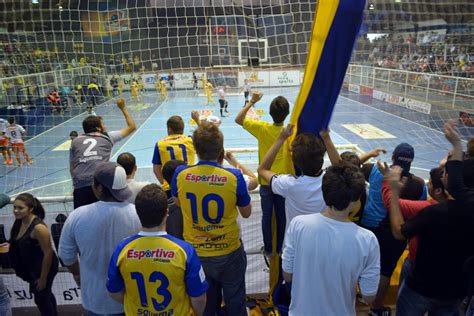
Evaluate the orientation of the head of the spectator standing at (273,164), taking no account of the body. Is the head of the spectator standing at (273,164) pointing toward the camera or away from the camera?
away from the camera

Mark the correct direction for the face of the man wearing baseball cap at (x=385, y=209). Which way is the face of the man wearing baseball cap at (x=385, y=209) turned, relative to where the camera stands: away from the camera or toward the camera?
away from the camera

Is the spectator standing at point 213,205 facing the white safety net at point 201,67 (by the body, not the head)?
yes

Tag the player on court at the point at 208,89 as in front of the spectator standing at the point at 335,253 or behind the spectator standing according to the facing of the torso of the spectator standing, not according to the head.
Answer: in front

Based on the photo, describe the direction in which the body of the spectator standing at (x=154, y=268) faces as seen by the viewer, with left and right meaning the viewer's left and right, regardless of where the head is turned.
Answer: facing away from the viewer

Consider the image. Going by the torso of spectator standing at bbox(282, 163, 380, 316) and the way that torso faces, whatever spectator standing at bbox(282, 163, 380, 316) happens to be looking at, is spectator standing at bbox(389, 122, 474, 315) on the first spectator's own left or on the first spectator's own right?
on the first spectator's own right

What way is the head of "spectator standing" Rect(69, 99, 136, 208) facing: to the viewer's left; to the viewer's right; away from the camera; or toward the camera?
away from the camera

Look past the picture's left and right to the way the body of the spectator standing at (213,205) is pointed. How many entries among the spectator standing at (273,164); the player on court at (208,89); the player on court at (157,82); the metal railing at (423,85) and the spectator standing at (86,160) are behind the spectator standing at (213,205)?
0

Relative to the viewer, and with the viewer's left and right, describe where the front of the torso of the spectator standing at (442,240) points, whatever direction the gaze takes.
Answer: facing away from the viewer and to the left of the viewer

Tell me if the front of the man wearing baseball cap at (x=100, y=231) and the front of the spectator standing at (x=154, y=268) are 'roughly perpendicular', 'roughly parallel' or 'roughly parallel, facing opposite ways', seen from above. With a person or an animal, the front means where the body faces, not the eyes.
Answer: roughly parallel

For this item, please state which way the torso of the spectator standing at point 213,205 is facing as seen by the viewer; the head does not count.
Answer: away from the camera

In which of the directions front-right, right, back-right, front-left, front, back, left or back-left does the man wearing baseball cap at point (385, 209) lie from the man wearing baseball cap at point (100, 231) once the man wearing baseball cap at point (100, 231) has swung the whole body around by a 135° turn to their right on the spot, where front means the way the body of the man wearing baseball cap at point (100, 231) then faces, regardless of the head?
front-left

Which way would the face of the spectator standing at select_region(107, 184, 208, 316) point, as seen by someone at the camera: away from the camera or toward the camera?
away from the camera

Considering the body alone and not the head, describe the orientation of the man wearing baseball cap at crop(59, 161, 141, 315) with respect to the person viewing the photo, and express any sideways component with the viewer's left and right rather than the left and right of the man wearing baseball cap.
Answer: facing away from the viewer

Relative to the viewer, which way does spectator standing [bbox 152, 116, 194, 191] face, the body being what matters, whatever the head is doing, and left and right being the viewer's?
facing away from the viewer

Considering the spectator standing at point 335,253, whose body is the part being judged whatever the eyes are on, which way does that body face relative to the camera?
away from the camera
